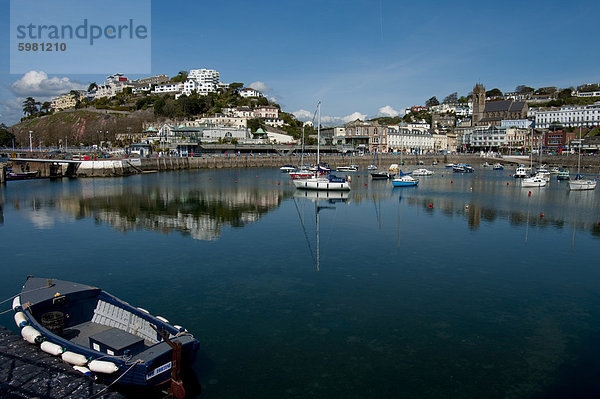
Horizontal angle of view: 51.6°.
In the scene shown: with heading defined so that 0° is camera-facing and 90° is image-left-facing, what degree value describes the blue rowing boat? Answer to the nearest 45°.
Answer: approximately 135°
